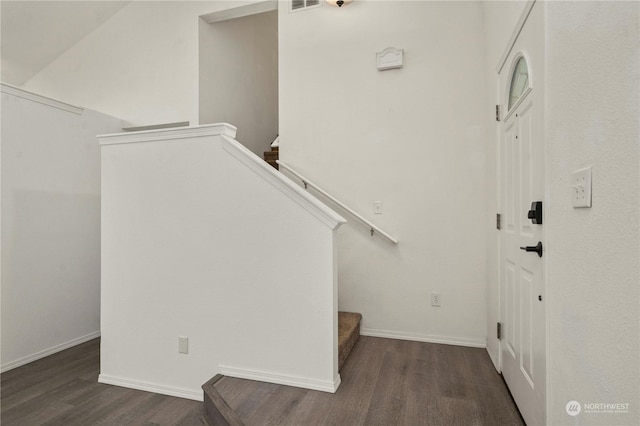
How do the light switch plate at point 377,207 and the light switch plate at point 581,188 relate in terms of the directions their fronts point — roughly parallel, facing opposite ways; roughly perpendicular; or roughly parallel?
roughly perpendicular

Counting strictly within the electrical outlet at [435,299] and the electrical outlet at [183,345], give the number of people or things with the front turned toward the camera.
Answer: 2

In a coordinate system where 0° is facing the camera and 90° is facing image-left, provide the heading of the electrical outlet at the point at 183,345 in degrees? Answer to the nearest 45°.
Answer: approximately 0°

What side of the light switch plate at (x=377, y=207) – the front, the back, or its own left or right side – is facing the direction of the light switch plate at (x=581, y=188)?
front

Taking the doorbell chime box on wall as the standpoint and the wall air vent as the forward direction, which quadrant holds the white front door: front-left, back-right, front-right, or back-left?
back-left

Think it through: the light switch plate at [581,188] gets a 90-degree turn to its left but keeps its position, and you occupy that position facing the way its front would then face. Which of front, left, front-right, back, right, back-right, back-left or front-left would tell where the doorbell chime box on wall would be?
back

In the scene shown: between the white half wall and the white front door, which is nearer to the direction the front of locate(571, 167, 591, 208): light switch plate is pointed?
the white half wall

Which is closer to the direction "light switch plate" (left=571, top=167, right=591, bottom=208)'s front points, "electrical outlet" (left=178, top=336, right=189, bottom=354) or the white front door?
the electrical outlet

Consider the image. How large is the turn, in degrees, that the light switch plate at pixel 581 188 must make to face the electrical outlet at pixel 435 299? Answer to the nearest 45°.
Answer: approximately 90° to its right

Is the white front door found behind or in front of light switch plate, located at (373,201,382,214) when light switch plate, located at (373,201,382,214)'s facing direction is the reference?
in front
